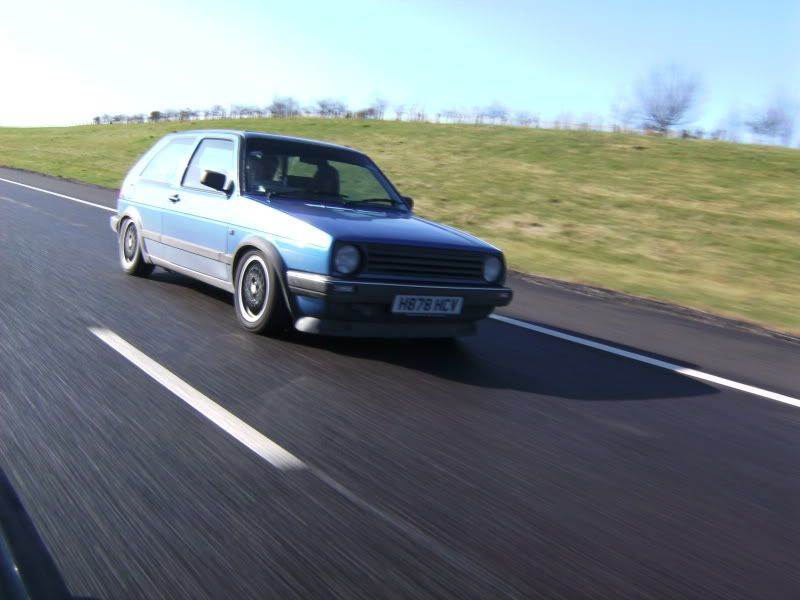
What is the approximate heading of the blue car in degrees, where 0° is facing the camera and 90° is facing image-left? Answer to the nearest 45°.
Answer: approximately 315°
